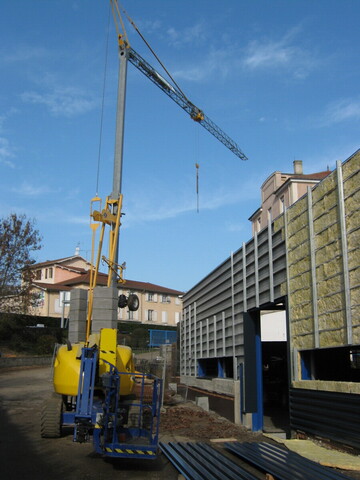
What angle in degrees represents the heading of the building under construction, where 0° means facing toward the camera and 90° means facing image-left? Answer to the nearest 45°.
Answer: approximately 45°

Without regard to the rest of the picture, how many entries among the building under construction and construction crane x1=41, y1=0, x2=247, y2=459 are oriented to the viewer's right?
0
